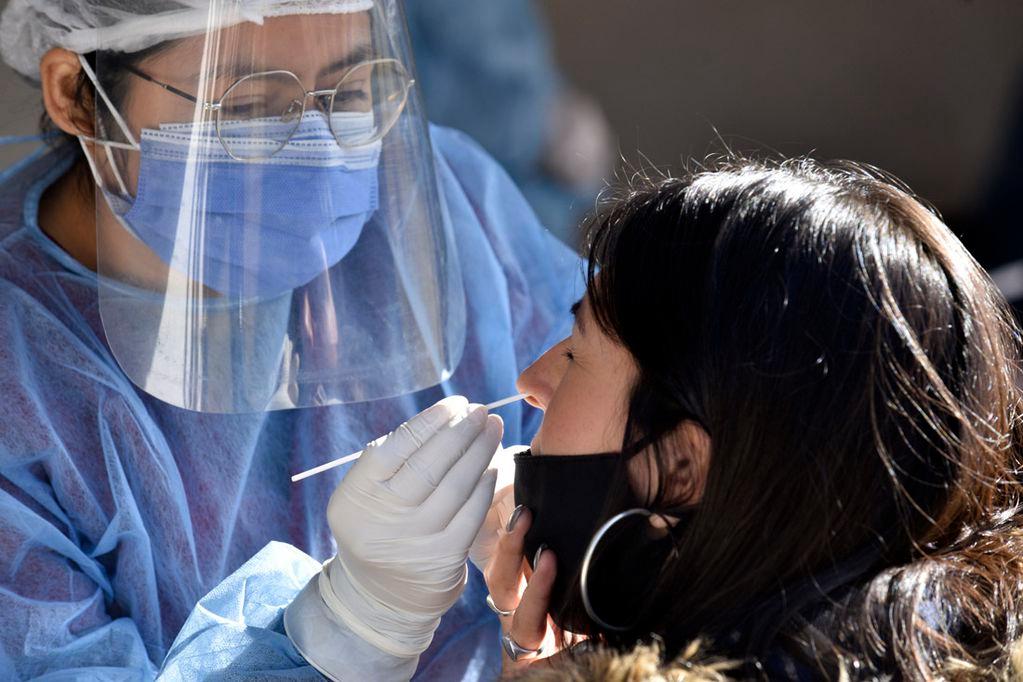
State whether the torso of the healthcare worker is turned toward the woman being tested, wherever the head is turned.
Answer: yes

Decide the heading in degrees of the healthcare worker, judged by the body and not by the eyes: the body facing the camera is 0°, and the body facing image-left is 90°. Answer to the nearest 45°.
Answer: approximately 315°

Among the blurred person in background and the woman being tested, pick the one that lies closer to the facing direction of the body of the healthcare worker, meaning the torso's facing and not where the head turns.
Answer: the woman being tested

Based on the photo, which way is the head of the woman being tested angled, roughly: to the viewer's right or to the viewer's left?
to the viewer's left

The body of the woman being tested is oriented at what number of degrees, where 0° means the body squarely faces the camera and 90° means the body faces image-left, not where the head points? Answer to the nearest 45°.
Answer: approximately 90°

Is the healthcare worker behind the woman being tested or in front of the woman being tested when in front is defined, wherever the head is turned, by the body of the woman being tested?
in front

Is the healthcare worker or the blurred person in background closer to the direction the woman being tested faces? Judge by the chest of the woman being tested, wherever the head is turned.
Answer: the healthcare worker

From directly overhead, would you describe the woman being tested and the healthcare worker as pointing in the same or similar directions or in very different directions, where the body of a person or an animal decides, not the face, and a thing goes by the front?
very different directions

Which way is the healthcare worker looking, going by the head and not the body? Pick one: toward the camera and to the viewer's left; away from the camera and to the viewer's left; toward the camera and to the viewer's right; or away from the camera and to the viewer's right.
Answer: toward the camera and to the viewer's right

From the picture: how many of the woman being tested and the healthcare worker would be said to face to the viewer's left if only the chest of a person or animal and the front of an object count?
1

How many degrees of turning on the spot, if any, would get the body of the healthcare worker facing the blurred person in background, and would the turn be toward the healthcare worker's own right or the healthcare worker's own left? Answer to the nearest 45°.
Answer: approximately 90° to the healthcare worker's own left
